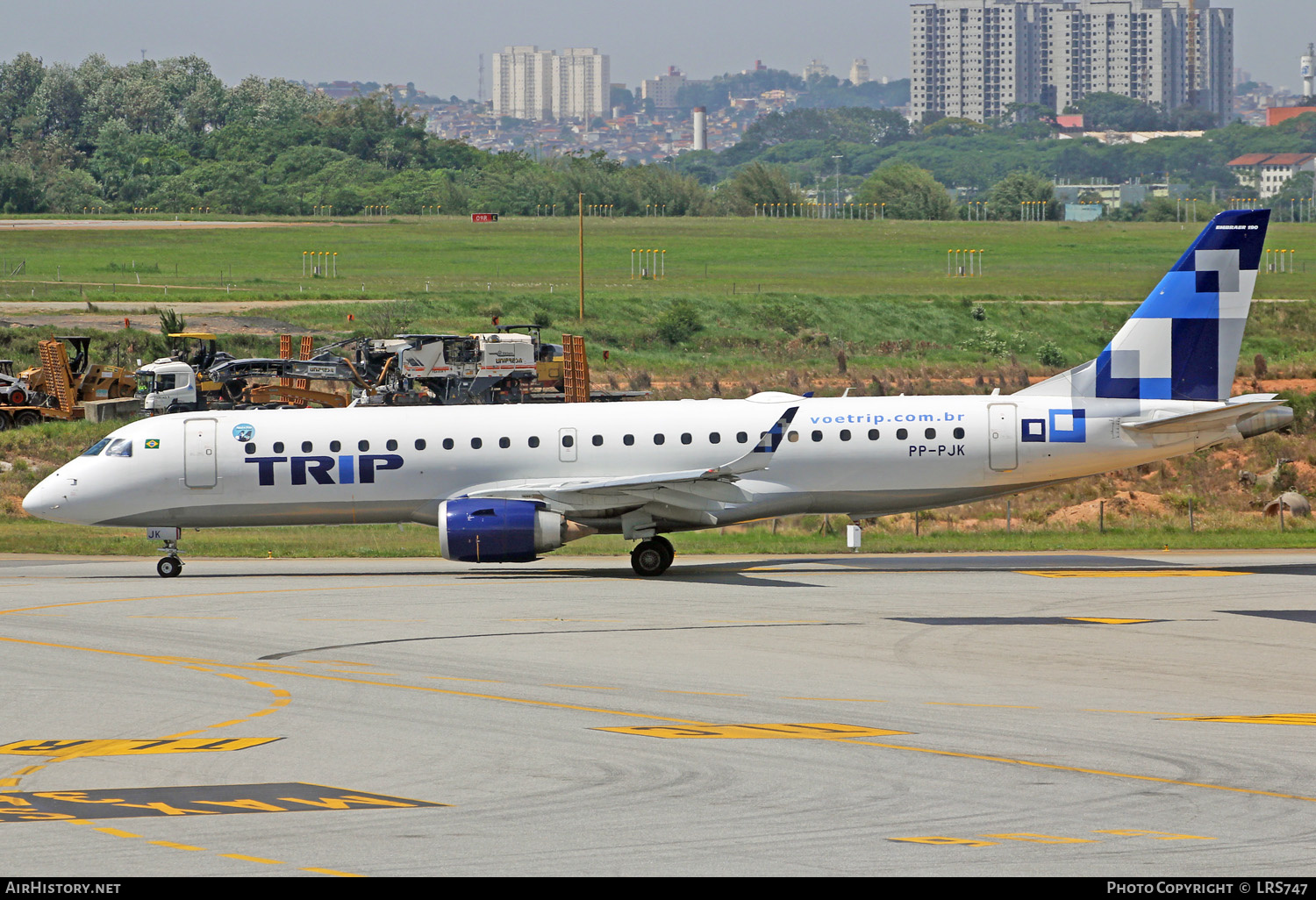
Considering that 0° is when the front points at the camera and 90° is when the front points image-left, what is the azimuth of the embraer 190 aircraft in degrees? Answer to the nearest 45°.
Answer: approximately 90°
